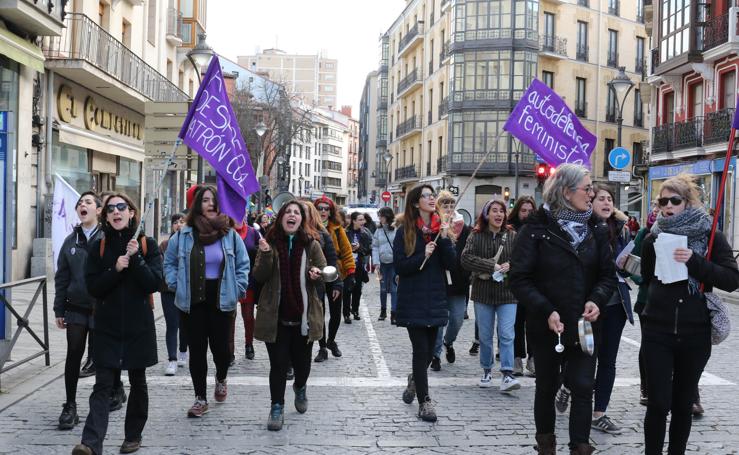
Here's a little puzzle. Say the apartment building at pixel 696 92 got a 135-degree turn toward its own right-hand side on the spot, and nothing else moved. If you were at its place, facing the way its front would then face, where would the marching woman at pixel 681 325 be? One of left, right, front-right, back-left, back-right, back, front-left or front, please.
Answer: back

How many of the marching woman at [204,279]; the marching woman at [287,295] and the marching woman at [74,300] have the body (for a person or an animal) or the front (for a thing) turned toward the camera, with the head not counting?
3

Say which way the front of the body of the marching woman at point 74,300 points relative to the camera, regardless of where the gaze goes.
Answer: toward the camera

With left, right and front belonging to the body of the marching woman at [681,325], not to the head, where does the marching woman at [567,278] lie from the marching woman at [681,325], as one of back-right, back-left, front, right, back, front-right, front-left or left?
right

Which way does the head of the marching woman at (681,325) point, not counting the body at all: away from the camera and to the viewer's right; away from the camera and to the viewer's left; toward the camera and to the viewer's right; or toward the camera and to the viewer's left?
toward the camera and to the viewer's left

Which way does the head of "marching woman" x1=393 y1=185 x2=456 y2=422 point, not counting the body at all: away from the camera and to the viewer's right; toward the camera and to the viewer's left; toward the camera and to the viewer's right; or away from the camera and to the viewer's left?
toward the camera and to the viewer's right

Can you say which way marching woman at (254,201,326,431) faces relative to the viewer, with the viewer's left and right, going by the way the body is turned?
facing the viewer

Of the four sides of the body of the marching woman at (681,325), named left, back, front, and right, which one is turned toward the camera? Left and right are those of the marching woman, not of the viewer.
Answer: front

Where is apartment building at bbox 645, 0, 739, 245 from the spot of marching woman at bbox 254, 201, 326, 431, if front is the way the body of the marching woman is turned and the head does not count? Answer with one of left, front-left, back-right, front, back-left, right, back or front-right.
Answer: back-left

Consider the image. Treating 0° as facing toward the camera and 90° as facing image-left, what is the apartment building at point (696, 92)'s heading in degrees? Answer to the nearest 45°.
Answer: approximately 45°

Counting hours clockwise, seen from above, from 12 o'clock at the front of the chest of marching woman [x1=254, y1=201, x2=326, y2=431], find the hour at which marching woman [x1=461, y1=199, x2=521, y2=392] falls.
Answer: marching woman [x1=461, y1=199, x2=521, y2=392] is roughly at 8 o'clock from marching woman [x1=254, y1=201, x2=326, y2=431].

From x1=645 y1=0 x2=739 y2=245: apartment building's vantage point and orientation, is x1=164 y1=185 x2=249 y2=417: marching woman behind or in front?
in front

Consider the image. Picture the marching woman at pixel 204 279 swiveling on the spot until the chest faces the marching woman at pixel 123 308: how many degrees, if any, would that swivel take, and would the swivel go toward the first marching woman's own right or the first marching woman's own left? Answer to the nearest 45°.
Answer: approximately 45° to the first marching woman's own right

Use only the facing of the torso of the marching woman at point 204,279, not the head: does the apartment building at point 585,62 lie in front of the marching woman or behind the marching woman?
behind

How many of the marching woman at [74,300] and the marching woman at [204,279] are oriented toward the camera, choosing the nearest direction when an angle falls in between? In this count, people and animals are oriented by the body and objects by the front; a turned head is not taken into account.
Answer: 2
